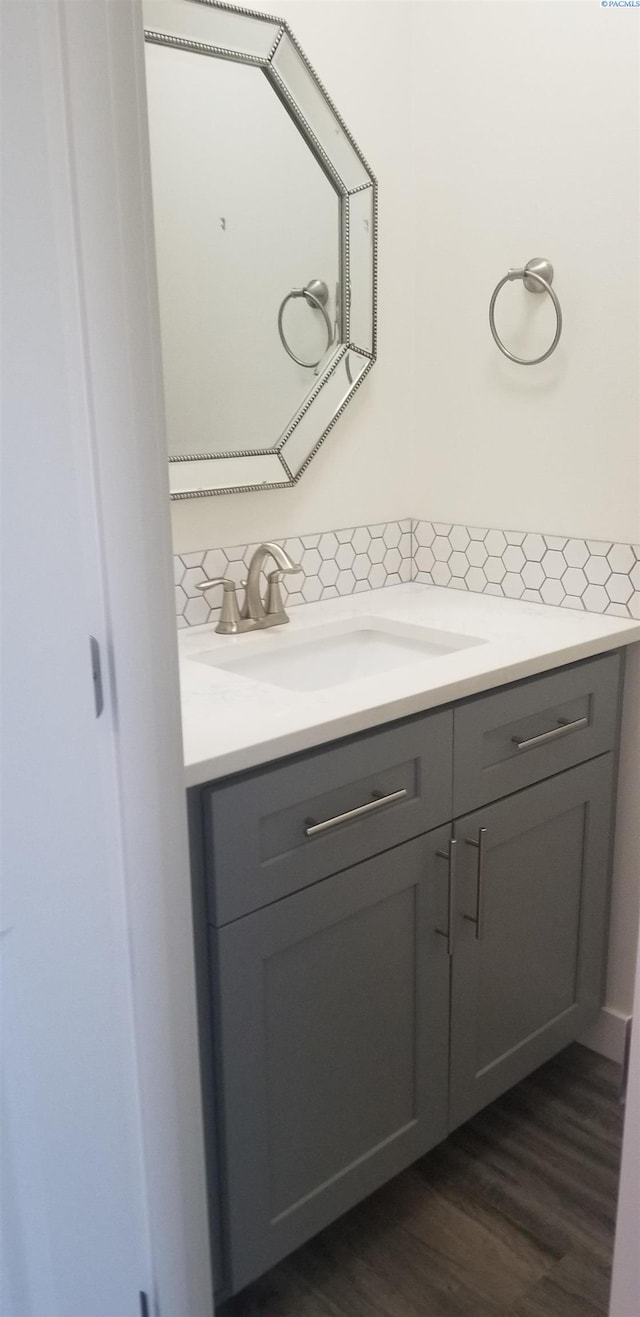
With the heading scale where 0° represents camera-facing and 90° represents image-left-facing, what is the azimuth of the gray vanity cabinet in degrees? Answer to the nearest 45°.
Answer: approximately 315°

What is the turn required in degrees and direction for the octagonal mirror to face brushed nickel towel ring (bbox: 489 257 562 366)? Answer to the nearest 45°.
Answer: approximately 45° to its left

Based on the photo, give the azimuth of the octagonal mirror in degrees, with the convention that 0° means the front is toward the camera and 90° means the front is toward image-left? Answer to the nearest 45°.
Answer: approximately 315°

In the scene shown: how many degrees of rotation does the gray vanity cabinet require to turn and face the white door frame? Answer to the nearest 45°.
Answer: approximately 90° to its right

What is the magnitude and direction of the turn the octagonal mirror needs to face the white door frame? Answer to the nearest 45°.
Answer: approximately 45° to its right

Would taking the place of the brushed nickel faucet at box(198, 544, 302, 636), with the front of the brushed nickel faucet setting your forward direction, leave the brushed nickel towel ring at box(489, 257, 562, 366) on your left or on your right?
on your left
